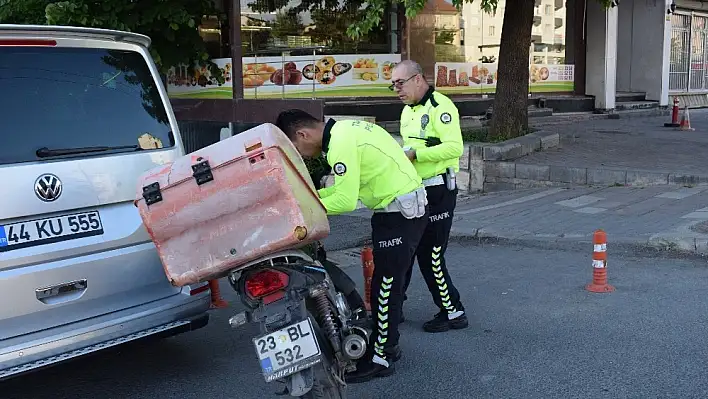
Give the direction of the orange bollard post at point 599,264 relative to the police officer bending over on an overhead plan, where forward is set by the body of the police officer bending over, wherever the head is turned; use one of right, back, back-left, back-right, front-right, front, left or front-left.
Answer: back-right

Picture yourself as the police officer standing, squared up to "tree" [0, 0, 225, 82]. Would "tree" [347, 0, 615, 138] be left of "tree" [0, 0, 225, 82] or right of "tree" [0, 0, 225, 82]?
right

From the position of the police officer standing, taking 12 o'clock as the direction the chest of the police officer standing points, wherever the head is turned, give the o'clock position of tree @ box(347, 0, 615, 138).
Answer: The tree is roughly at 5 o'clock from the police officer standing.

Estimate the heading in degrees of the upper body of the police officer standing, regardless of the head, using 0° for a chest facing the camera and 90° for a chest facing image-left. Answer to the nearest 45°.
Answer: approximately 45°

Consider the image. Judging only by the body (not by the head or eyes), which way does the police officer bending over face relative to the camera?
to the viewer's left

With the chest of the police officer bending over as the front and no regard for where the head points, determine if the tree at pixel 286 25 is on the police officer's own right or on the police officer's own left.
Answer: on the police officer's own right

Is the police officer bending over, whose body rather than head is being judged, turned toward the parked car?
yes
